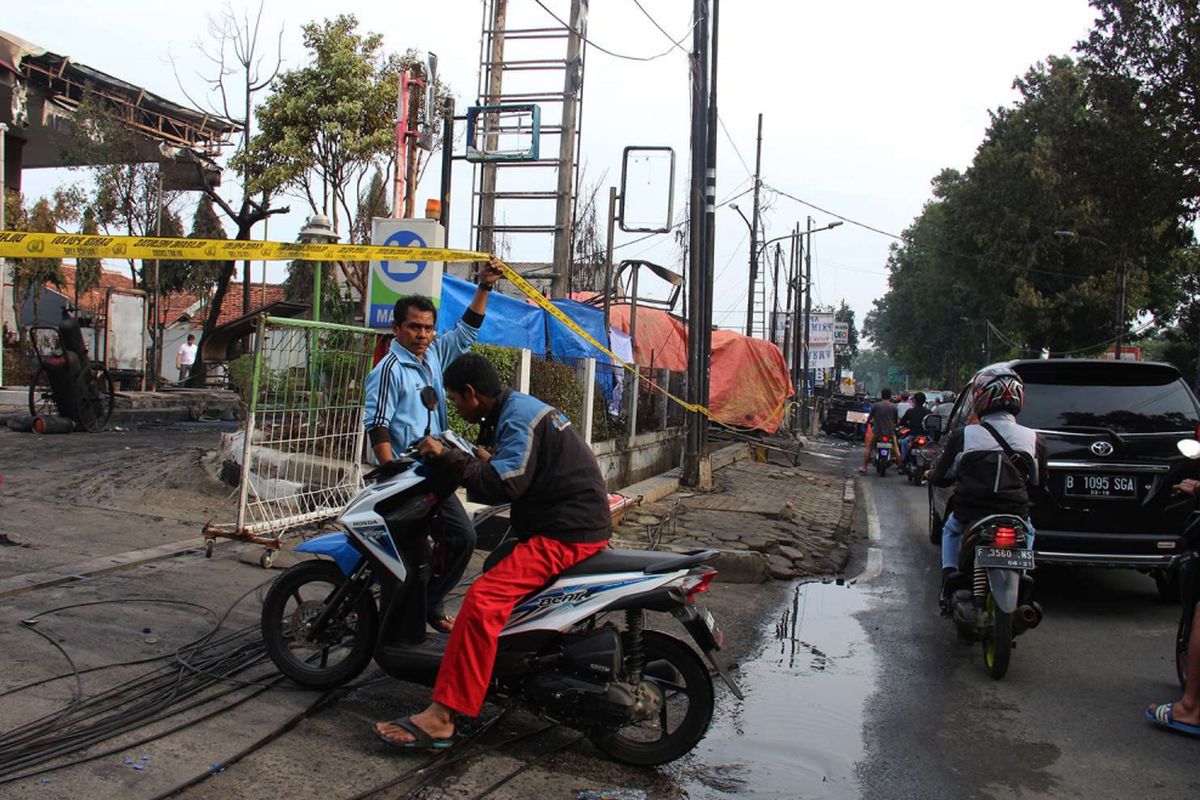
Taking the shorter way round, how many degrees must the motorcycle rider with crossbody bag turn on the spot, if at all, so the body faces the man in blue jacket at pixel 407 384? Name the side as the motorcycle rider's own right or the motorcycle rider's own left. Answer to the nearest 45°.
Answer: approximately 135° to the motorcycle rider's own left

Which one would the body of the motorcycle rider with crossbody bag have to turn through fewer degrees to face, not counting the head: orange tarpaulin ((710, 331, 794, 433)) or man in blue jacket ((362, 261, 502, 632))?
the orange tarpaulin

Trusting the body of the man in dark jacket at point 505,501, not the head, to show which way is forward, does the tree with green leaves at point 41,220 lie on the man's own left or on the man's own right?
on the man's own right

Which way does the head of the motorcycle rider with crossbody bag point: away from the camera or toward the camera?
away from the camera

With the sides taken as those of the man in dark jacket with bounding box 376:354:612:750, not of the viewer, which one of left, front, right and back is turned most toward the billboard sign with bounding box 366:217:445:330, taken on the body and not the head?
right

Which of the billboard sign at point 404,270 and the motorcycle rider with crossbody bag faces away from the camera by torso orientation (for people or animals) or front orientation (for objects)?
the motorcycle rider with crossbody bag

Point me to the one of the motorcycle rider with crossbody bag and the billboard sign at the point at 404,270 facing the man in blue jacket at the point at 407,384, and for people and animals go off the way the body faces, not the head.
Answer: the billboard sign

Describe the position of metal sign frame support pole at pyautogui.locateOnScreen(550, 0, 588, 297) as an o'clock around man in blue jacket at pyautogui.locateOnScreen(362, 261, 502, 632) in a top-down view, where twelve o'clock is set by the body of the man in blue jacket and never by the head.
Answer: The metal sign frame support pole is roughly at 8 o'clock from the man in blue jacket.

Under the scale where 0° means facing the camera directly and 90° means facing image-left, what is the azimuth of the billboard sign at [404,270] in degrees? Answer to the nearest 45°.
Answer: approximately 0°

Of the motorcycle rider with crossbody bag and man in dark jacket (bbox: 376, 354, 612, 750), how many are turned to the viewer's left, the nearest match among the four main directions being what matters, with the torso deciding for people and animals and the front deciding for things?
1

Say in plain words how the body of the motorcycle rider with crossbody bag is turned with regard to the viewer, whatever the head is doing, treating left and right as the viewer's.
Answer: facing away from the viewer

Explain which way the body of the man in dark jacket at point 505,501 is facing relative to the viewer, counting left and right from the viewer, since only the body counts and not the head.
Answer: facing to the left of the viewer
